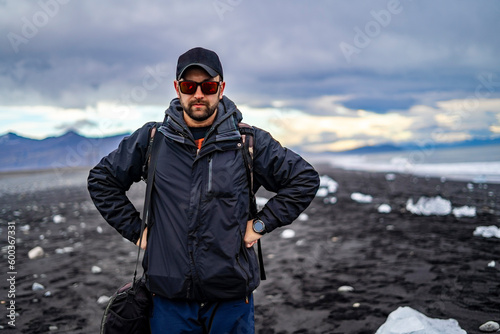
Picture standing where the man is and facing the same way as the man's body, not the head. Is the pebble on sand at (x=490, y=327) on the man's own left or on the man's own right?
on the man's own left

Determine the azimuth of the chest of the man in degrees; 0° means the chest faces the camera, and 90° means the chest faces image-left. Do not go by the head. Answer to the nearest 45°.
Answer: approximately 0°

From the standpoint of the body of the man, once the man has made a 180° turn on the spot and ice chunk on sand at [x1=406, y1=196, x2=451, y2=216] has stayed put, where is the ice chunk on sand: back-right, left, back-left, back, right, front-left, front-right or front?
front-right

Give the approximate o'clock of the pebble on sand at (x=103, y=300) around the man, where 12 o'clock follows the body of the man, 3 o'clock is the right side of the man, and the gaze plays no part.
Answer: The pebble on sand is roughly at 5 o'clock from the man.

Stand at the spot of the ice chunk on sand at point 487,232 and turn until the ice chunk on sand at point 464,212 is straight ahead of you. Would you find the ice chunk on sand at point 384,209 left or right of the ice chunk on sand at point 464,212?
left

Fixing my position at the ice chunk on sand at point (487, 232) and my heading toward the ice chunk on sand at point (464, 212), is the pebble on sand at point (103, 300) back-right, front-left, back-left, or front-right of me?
back-left

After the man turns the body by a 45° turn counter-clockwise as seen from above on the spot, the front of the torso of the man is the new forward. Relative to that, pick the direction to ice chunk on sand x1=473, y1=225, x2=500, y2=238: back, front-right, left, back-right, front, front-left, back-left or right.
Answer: left

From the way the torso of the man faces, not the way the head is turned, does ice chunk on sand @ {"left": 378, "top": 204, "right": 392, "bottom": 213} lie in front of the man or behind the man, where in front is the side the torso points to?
behind

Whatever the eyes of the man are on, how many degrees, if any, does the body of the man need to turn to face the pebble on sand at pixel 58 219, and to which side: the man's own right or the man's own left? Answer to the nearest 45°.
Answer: approximately 135° to the man's own right

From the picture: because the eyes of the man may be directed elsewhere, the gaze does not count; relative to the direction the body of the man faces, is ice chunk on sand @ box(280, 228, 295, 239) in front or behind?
behind

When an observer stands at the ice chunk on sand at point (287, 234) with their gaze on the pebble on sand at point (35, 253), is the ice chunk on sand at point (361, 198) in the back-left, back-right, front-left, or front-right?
back-right

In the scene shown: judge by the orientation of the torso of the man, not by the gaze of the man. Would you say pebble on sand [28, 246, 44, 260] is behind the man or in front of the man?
behind
